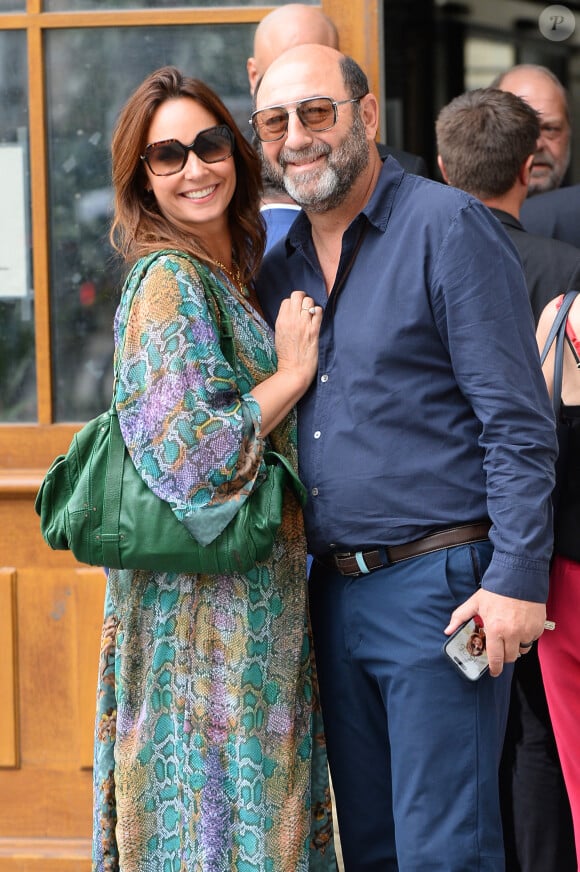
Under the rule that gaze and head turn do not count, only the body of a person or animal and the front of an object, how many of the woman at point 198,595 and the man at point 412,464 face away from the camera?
0

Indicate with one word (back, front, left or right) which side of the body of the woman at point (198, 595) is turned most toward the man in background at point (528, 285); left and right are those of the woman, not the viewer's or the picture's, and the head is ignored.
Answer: left

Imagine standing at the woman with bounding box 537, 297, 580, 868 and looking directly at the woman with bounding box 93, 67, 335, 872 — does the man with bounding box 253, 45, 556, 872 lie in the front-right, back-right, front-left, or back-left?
front-left

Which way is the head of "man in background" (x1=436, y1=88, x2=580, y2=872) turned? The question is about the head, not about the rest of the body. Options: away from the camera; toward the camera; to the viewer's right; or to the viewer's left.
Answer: away from the camera

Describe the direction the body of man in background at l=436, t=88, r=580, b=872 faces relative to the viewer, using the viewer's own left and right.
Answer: facing away from the viewer

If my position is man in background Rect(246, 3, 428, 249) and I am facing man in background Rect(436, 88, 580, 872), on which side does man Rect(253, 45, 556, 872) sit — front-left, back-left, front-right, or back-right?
front-right

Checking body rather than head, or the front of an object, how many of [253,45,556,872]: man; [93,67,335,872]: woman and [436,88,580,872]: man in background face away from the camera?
1

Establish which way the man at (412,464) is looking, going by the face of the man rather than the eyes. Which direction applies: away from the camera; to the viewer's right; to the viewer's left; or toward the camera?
toward the camera

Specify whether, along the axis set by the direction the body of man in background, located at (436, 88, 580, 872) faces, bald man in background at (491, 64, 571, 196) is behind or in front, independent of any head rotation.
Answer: in front

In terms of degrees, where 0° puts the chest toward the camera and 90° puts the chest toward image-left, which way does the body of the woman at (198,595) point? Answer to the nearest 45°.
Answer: approximately 315°
